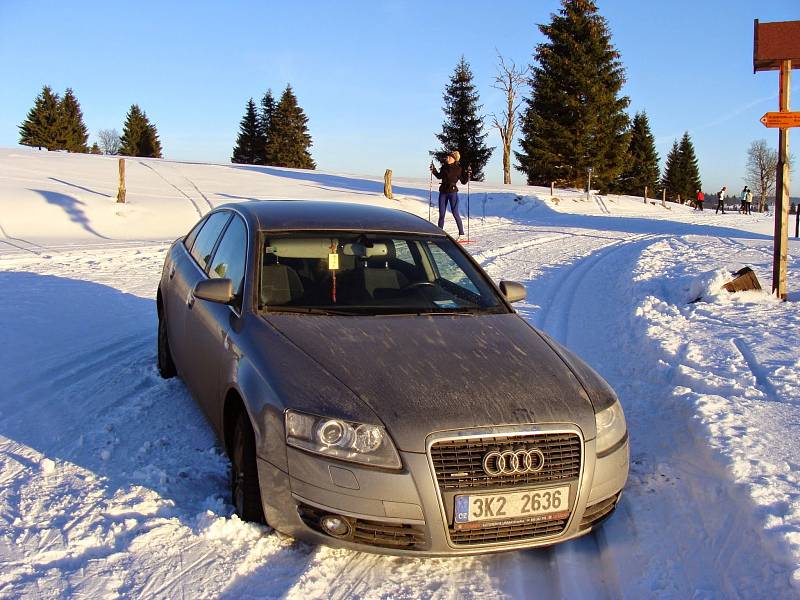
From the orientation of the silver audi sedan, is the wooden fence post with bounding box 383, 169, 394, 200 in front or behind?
behind

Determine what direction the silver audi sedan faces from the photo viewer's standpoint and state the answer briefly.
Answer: facing the viewer and to the right of the viewer

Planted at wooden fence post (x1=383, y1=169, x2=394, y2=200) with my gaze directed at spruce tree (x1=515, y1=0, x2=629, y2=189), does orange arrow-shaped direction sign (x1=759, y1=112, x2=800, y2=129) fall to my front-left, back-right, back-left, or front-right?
back-right

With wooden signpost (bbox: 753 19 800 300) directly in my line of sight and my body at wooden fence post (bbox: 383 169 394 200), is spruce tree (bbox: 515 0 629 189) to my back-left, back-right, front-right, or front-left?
back-left

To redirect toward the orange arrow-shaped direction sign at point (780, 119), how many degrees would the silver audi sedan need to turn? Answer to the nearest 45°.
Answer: approximately 90° to its left

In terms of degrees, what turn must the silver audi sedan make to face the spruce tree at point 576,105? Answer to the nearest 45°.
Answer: approximately 135° to its left

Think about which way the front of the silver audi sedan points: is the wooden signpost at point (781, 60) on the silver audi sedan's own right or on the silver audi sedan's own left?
on the silver audi sedan's own left

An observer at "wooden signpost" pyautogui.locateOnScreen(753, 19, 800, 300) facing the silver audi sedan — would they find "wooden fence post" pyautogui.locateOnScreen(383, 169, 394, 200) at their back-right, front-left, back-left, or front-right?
back-right
